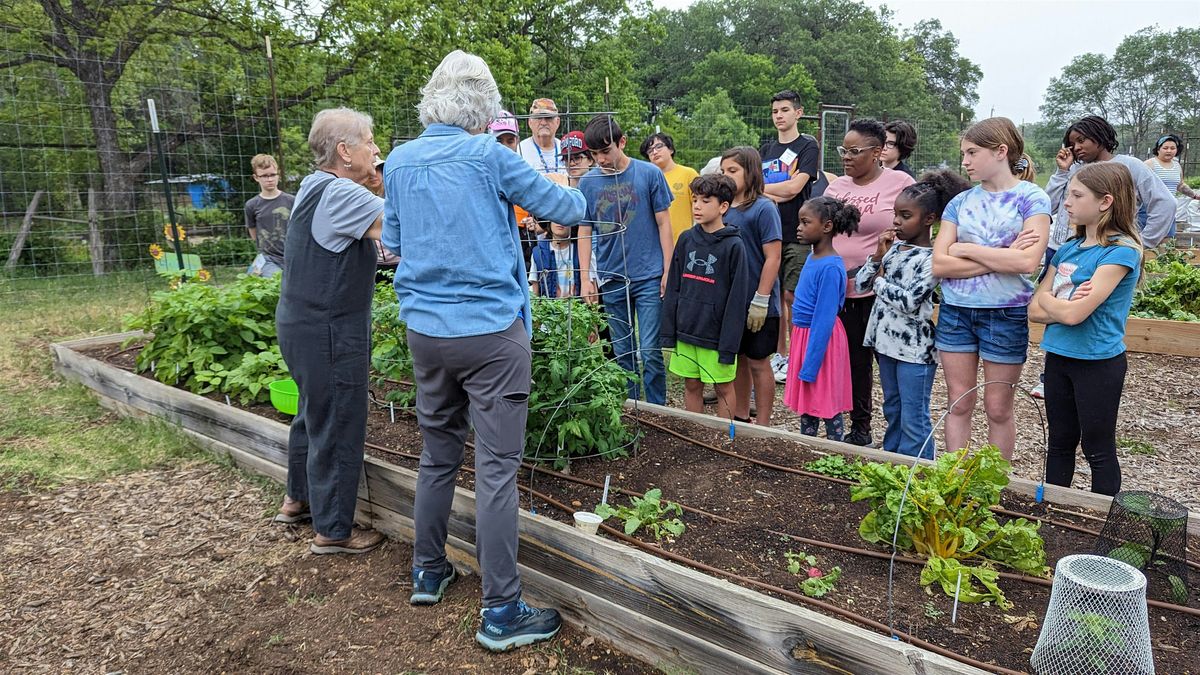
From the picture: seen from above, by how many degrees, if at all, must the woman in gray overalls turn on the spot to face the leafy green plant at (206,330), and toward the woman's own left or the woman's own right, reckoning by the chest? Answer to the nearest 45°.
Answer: approximately 90° to the woman's own left

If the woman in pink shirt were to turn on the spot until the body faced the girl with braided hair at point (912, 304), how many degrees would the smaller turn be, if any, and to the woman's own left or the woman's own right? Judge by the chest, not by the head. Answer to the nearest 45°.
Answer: approximately 45° to the woman's own left

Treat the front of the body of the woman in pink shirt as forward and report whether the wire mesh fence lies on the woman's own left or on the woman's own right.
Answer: on the woman's own right

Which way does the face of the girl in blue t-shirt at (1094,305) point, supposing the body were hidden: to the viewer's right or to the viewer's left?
to the viewer's left

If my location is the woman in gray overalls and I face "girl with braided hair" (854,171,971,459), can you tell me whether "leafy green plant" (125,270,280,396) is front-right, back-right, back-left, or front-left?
back-left

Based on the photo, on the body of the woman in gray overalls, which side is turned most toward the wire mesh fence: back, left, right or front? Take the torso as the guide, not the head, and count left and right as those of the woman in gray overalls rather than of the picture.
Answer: left

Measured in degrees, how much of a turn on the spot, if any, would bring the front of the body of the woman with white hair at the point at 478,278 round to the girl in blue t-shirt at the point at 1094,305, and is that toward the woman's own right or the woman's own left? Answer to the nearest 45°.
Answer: approximately 45° to the woman's own right

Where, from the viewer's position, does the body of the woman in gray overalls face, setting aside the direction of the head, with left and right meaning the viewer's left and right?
facing to the right of the viewer

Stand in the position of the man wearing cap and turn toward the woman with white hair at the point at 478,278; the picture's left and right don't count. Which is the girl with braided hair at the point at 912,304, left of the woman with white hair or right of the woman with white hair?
left

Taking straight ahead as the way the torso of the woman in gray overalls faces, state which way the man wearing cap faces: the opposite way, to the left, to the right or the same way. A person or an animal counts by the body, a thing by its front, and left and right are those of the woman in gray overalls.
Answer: to the right
